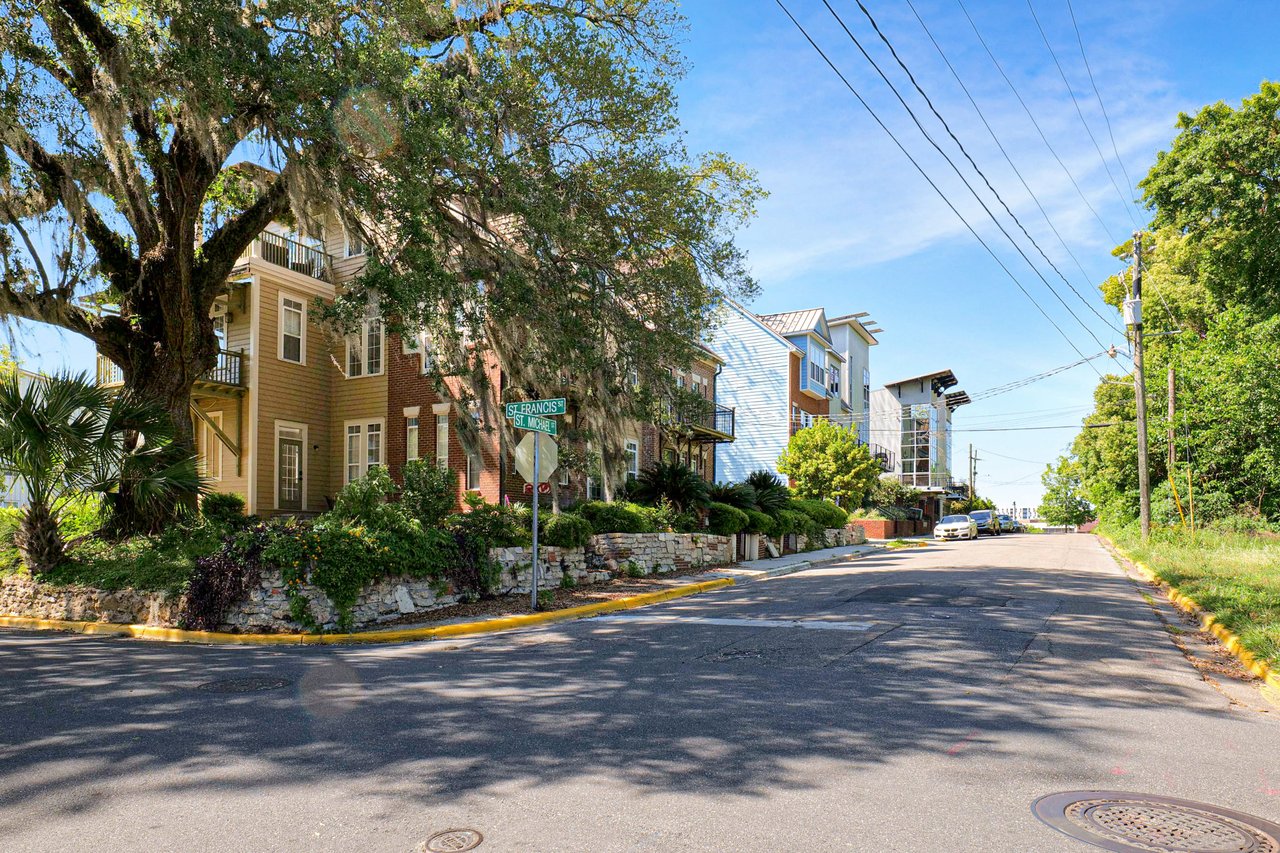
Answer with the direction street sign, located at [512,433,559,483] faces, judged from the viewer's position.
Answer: facing away from the viewer

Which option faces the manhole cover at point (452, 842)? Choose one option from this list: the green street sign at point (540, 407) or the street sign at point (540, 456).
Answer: the green street sign

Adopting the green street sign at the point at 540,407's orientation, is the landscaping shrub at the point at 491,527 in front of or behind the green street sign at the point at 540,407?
behind

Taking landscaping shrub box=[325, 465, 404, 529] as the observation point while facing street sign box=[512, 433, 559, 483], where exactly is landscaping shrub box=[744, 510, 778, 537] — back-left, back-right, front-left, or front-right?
front-left

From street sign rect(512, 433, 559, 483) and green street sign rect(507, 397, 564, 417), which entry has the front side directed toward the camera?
the green street sign

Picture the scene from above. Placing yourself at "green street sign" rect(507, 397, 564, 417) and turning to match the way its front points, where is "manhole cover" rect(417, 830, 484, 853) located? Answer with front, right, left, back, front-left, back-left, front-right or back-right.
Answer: front

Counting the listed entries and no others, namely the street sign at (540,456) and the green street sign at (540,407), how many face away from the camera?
1

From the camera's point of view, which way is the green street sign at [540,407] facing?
toward the camera

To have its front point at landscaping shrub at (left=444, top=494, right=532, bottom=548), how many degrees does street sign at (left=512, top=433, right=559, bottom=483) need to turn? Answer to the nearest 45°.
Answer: approximately 45° to its left

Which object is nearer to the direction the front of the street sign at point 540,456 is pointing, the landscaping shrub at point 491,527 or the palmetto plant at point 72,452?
the landscaping shrub

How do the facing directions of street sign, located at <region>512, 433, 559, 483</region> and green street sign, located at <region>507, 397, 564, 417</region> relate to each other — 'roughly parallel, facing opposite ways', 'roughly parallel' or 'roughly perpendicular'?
roughly parallel, facing opposite ways
